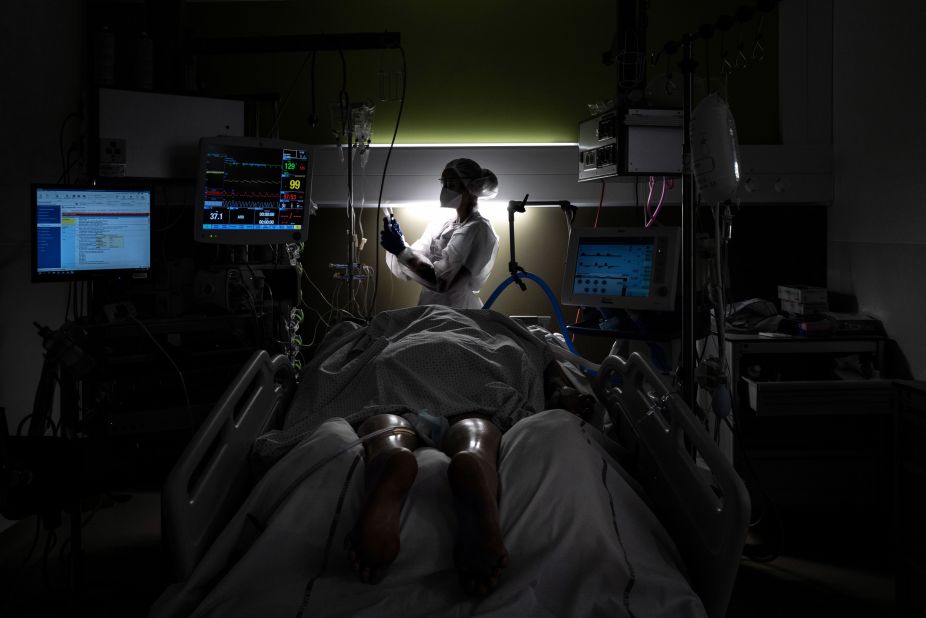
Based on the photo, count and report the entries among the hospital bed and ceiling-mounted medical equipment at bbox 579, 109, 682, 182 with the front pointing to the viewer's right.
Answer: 0

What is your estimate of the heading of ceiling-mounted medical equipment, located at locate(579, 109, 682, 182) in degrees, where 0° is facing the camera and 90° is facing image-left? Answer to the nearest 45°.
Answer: approximately 45°

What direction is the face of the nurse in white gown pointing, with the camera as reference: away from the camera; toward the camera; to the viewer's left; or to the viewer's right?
to the viewer's left

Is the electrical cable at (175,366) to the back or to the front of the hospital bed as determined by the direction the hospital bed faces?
to the back
